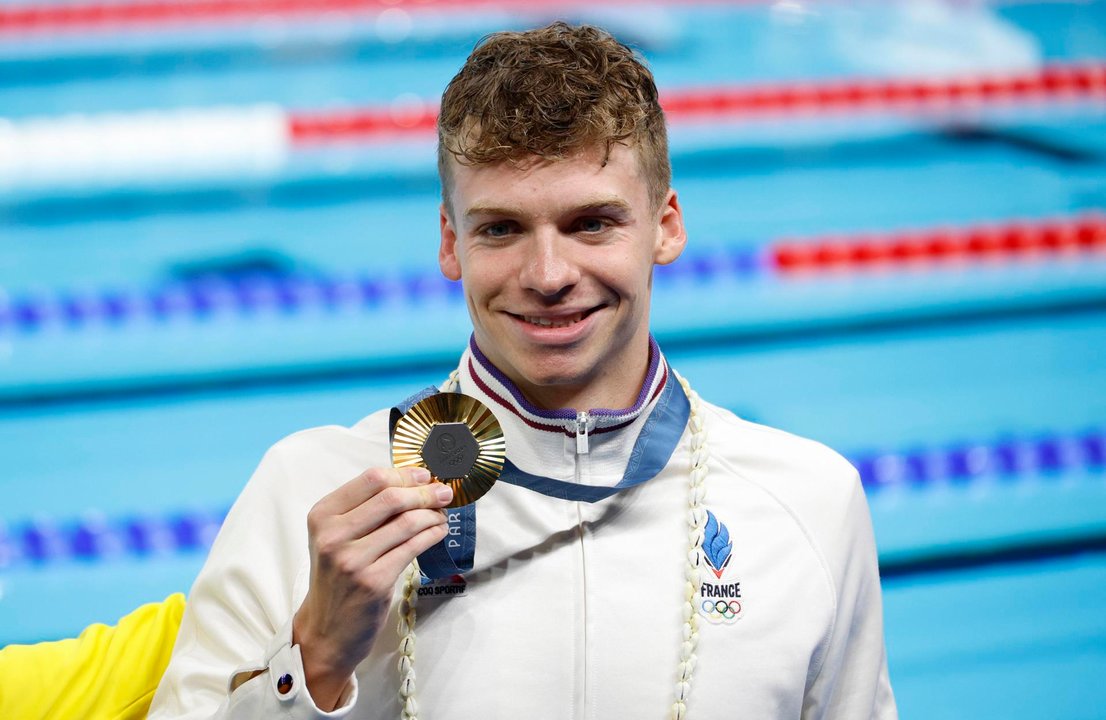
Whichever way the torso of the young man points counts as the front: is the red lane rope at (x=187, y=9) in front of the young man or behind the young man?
behind

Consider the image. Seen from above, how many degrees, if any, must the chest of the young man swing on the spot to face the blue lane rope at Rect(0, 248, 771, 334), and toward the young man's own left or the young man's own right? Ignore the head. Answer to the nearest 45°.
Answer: approximately 180°

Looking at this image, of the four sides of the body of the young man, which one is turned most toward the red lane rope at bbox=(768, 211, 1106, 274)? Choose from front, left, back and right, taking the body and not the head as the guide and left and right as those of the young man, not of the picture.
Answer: back

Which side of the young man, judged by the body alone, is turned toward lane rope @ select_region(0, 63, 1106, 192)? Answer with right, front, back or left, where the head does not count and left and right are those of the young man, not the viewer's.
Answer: back

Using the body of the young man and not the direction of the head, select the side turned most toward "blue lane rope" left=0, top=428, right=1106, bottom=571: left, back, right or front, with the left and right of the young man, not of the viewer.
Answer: back

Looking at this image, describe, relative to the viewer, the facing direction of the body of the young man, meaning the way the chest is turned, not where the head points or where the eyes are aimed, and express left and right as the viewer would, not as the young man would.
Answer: facing the viewer

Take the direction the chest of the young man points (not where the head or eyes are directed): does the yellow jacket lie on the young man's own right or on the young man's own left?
on the young man's own right

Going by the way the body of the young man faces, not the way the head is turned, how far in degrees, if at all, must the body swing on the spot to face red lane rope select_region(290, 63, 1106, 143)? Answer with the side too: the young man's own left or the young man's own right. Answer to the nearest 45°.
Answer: approximately 180°
